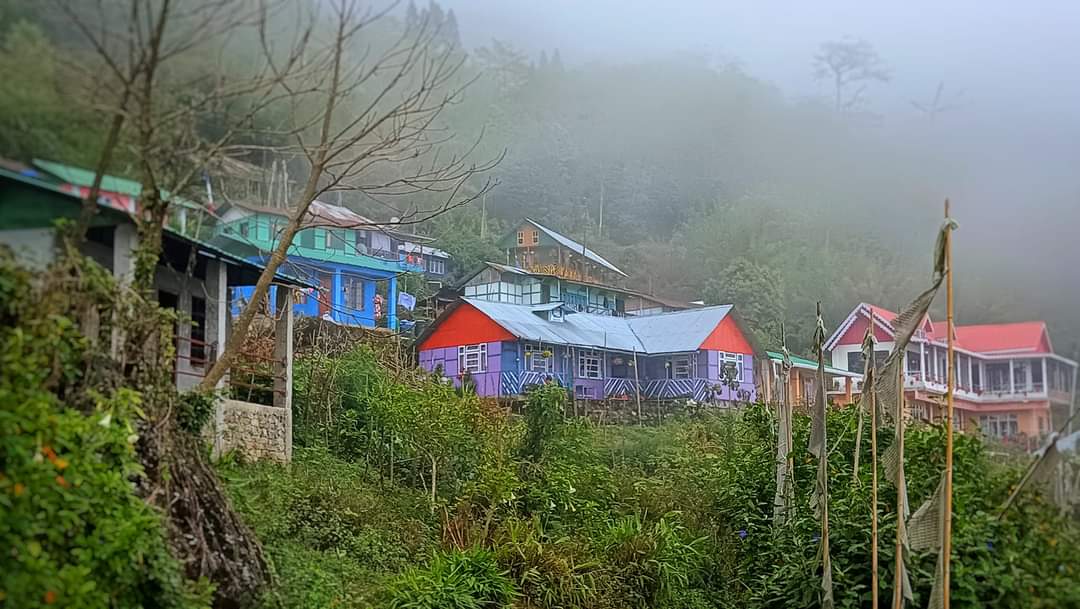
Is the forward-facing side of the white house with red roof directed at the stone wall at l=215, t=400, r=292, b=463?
no

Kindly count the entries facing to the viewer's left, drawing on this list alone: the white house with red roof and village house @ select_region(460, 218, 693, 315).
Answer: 0

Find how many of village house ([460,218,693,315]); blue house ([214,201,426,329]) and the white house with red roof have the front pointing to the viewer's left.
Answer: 0

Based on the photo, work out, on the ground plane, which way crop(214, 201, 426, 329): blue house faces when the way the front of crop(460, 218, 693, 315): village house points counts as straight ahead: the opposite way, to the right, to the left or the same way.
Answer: the same way

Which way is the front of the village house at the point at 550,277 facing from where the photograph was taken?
facing the viewer and to the right of the viewer

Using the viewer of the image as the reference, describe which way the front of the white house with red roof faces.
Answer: facing the viewer

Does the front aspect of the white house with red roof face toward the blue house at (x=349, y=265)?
no

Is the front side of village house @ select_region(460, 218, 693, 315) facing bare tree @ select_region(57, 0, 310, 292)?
yes

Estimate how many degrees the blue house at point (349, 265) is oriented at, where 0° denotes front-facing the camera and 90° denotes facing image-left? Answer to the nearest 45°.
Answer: approximately 315°

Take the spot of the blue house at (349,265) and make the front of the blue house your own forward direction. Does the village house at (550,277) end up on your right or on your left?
on your left

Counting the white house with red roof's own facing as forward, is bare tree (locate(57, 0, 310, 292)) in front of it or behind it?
in front

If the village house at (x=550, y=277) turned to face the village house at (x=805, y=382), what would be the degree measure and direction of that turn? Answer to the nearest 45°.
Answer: approximately 45° to its left

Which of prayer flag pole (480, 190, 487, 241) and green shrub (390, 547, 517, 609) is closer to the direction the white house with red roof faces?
the green shrub

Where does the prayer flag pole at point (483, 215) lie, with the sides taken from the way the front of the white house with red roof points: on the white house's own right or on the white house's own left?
on the white house's own right
